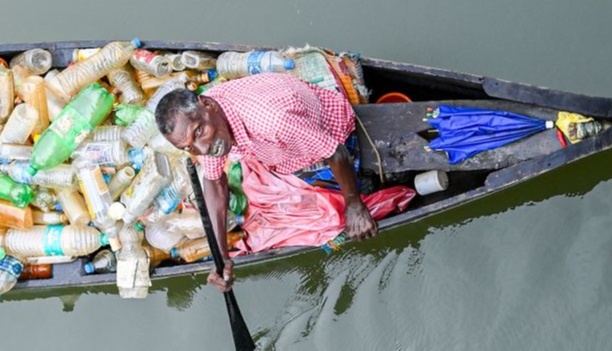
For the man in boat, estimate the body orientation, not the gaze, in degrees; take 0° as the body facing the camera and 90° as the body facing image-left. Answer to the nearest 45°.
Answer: approximately 45°
